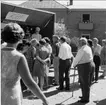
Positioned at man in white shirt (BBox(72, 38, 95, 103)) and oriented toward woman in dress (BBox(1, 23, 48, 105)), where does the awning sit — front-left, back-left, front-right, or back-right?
back-right

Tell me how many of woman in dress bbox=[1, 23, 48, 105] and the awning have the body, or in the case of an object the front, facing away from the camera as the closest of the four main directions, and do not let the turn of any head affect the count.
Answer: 1

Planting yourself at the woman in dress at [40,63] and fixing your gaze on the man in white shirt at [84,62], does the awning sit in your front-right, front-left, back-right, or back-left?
back-left

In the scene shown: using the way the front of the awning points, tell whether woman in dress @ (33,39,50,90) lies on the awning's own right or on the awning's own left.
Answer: on the awning's own left

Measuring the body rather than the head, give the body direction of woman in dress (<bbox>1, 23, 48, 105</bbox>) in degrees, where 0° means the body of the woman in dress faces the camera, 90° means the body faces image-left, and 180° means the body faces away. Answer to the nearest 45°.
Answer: approximately 180°

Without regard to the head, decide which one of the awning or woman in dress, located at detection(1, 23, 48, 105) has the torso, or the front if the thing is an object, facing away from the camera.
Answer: the woman in dress

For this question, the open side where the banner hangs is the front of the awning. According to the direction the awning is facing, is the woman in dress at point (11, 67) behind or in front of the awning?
in front

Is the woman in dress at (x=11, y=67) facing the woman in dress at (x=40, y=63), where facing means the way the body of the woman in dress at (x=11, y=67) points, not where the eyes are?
yes

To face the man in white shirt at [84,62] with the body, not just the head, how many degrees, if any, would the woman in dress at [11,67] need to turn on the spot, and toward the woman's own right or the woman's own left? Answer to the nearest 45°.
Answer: approximately 45° to the woman's own right
